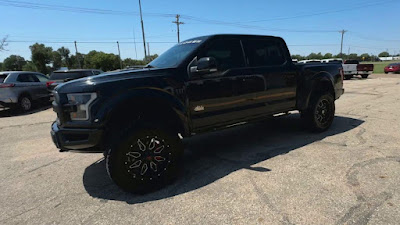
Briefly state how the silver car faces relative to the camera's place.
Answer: facing away from the viewer and to the right of the viewer

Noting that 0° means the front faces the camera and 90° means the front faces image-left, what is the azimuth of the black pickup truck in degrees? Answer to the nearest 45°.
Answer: approximately 45°

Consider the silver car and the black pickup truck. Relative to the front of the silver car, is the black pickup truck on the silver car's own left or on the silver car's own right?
on the silver car's own right

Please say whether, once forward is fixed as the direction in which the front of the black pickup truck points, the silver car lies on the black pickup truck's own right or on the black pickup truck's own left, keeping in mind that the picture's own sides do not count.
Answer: on the black pickup truck's own right
